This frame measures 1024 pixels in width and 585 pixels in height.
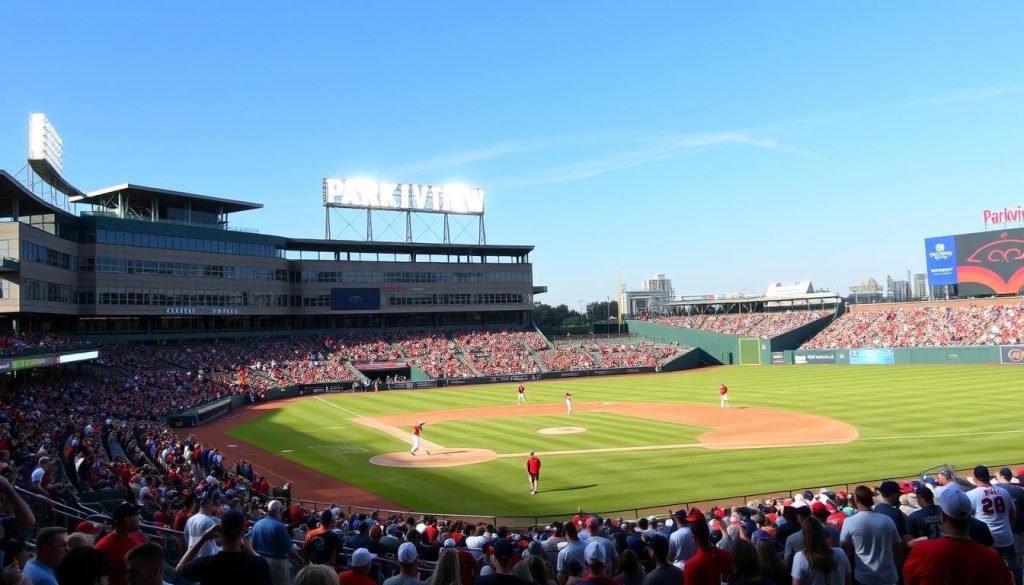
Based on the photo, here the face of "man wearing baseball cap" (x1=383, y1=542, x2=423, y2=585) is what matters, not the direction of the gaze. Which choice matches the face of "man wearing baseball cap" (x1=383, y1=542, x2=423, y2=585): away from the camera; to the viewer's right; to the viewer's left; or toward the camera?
away from the camera

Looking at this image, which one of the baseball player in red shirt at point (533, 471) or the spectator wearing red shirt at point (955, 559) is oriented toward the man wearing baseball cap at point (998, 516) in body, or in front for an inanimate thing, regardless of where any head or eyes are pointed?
the spectator wearing red shirt

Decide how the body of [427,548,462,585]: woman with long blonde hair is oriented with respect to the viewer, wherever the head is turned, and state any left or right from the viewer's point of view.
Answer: facing away from the viewer

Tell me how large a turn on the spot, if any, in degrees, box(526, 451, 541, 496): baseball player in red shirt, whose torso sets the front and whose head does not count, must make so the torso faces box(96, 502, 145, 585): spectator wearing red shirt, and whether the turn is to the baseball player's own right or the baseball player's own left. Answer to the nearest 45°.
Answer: approximately 180°

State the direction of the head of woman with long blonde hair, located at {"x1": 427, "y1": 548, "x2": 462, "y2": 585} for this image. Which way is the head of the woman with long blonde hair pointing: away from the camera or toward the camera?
away from the camera

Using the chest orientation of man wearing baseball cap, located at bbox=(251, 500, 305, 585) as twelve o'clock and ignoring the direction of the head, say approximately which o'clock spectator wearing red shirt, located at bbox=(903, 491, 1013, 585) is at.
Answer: The spectator wearing red shirt is roughly at 3 o'clock from the man wearing baseball cap.

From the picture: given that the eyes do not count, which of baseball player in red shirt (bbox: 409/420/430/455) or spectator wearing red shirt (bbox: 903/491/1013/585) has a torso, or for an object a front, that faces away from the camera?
the spectator wearing red shirt

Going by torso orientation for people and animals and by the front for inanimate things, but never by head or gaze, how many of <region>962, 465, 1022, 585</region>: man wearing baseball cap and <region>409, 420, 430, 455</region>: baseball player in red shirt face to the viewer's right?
1

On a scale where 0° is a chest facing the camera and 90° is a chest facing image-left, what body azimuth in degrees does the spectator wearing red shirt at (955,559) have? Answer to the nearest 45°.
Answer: approximately 180°

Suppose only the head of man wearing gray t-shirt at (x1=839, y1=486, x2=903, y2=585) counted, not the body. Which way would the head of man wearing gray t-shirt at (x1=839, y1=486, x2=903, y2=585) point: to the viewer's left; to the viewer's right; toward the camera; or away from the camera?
away from the camera

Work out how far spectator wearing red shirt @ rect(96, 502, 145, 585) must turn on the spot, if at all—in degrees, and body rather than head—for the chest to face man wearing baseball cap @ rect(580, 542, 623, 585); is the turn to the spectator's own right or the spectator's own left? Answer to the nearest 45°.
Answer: approximately 90° to the spectator's own right

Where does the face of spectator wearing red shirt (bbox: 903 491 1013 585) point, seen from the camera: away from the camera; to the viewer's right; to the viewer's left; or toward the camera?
away from the camera

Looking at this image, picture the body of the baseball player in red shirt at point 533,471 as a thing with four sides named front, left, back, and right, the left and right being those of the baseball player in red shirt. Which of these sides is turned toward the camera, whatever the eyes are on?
back
